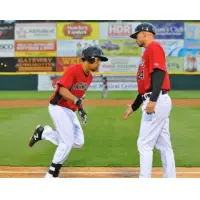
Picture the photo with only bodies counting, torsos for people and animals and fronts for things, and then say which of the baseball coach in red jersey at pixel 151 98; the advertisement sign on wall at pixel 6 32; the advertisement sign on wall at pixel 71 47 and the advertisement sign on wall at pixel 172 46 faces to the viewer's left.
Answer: the baseball coach in red jersey

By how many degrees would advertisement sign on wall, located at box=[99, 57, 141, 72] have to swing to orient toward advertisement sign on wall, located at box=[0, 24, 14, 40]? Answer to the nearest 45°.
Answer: approximately 90° to its right

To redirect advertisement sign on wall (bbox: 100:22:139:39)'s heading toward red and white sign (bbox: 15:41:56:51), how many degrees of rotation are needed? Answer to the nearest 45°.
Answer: approximately 90° to its right

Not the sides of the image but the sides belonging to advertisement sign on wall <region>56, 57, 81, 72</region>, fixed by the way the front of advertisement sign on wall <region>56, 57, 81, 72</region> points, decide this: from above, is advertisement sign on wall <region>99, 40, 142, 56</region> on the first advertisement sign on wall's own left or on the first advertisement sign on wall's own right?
on the first advertisement sign on wall's own left

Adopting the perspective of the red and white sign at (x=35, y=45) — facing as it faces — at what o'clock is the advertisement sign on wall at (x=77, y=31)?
The advertisement sign on wall is roughly at 9 o'clock from the red and white sign.

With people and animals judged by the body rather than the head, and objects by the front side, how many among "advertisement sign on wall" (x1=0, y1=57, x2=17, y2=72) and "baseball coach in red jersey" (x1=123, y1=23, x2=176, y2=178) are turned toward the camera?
1

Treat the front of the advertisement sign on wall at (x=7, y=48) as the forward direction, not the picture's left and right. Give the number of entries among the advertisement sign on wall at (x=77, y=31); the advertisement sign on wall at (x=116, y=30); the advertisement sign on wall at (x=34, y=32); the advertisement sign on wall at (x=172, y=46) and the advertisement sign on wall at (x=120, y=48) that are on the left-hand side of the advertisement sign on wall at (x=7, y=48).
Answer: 5

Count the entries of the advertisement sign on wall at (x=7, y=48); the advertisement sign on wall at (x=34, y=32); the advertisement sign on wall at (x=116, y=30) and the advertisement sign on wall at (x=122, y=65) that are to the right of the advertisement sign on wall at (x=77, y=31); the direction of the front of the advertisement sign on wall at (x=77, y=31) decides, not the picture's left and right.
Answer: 2

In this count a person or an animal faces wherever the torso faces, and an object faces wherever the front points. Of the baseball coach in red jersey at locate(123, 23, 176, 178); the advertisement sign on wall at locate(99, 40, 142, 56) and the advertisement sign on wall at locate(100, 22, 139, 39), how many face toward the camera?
2

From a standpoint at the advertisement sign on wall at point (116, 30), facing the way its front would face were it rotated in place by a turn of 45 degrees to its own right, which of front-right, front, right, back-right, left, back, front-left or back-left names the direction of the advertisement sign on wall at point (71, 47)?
front-right
